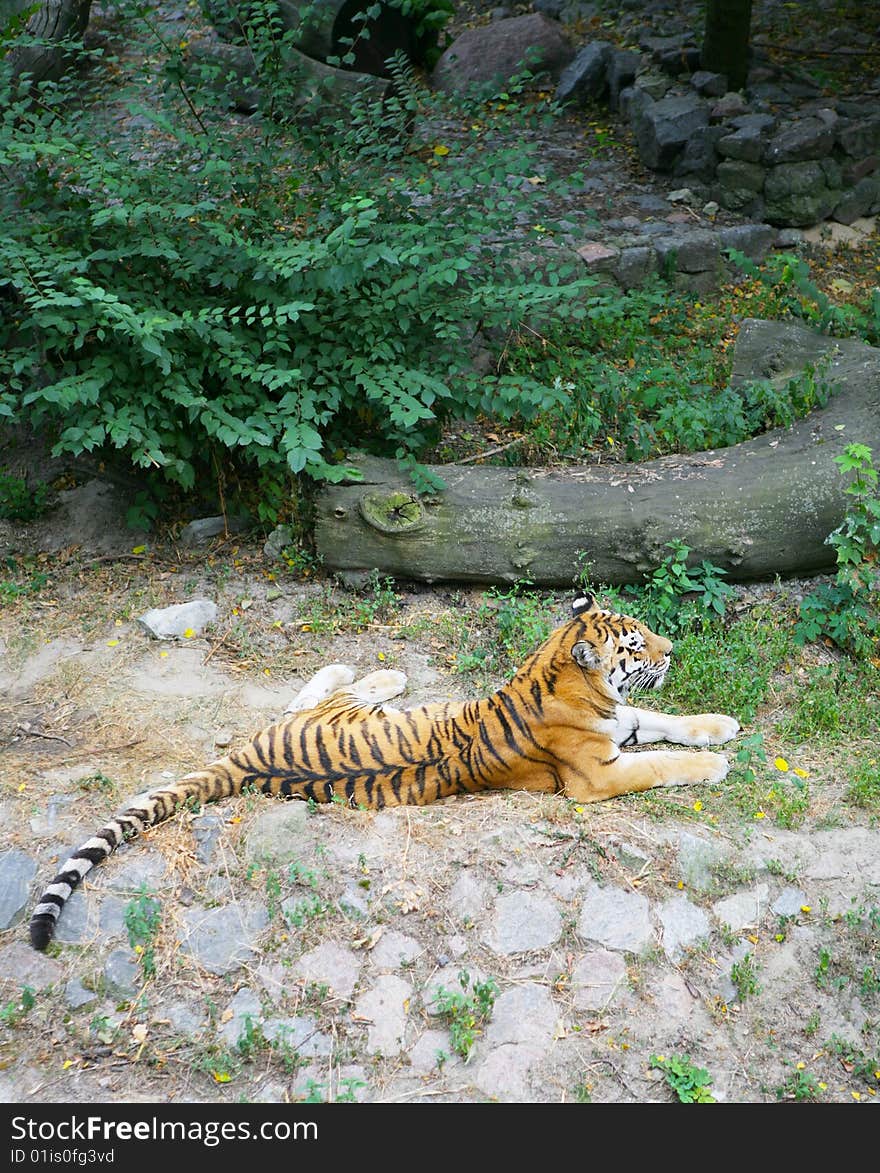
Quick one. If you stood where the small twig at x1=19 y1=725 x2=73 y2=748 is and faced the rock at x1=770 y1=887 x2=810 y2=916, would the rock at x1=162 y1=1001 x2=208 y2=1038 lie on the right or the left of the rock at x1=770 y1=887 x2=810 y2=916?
right

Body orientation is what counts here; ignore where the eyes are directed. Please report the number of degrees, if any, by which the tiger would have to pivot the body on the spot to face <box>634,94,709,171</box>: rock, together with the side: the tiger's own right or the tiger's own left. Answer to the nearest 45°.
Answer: approximately 90° to the tiger's own left

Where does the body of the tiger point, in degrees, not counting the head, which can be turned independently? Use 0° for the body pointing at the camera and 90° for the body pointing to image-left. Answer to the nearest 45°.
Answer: approximately 270°

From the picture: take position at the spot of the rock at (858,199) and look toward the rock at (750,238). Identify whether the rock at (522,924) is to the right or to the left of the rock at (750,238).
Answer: left

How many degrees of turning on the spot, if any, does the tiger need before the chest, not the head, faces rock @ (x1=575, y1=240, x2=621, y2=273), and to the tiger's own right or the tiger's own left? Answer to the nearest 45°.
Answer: approximately 90° to the tiger's own left

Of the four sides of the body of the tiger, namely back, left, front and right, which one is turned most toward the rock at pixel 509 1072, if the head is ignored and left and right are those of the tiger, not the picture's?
right

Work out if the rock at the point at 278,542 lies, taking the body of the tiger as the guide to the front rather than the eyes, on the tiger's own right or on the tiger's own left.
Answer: on the tiger's own left

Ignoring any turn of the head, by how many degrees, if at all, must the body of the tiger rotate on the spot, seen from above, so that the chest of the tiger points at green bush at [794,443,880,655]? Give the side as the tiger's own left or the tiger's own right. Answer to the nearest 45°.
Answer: approximately 45° to the tiger's own left

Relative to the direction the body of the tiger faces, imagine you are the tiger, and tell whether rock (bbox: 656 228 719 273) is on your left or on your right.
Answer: on your left

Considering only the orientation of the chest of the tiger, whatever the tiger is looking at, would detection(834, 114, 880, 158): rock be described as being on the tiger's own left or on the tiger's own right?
on the tiger's own left
